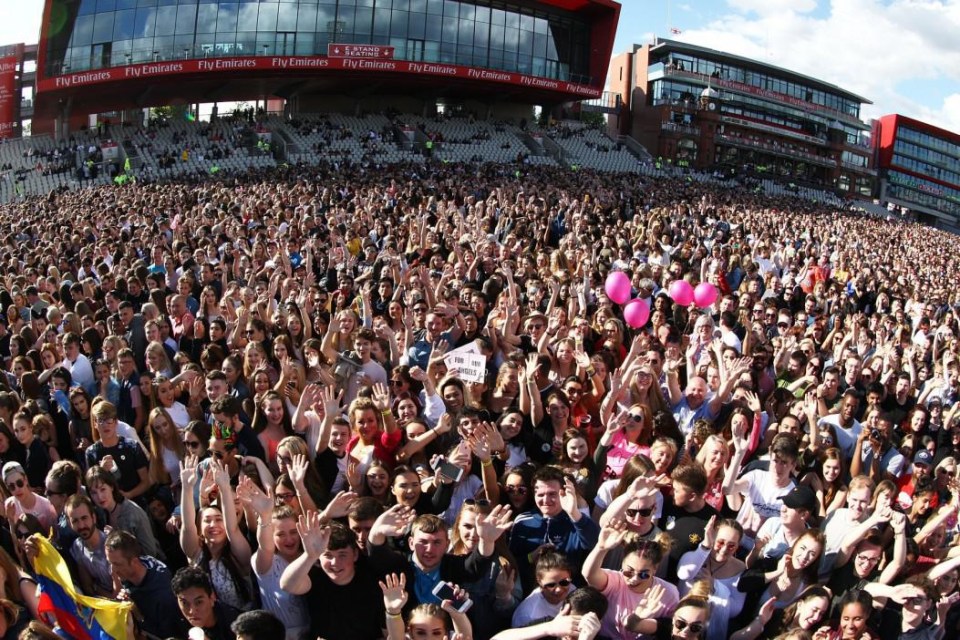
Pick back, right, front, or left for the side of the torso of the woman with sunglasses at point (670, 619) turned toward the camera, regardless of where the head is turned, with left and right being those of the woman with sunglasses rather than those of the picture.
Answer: front

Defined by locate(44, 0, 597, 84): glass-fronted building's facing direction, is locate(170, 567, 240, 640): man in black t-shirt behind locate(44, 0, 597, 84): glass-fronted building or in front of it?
in front

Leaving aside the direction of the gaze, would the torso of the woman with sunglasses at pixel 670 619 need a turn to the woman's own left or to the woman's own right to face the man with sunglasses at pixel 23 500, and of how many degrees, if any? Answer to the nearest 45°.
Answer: approximately 90° to the woman's own right

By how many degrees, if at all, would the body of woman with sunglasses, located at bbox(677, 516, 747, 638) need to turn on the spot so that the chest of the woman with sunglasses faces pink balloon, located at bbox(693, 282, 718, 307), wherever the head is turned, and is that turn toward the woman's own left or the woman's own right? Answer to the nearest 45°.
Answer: approximately 180°

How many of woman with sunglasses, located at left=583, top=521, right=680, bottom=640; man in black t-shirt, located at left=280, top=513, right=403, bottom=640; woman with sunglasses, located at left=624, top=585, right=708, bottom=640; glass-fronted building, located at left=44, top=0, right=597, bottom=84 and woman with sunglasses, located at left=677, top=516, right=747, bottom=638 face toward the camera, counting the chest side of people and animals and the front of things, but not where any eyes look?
5

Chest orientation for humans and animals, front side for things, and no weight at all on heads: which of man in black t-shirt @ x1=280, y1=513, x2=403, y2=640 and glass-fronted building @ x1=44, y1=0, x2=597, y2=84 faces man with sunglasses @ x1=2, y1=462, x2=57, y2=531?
the glass-fronted building

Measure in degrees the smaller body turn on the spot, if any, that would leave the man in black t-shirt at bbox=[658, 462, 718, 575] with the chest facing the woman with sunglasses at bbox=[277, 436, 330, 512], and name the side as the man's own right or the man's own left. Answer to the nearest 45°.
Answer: approximately 45° to the man's own right

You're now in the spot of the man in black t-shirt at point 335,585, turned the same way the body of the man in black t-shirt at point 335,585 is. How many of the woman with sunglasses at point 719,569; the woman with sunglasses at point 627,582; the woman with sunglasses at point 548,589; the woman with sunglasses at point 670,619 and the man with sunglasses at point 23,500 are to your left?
4

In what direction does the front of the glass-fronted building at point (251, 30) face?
toward the camera

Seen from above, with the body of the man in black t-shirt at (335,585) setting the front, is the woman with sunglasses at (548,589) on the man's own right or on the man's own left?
on the man's own left

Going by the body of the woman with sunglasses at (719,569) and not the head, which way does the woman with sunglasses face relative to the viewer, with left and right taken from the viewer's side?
facing the viewer

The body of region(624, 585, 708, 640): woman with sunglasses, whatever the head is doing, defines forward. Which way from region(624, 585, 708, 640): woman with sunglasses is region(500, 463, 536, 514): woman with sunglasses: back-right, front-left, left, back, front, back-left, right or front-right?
back-right
